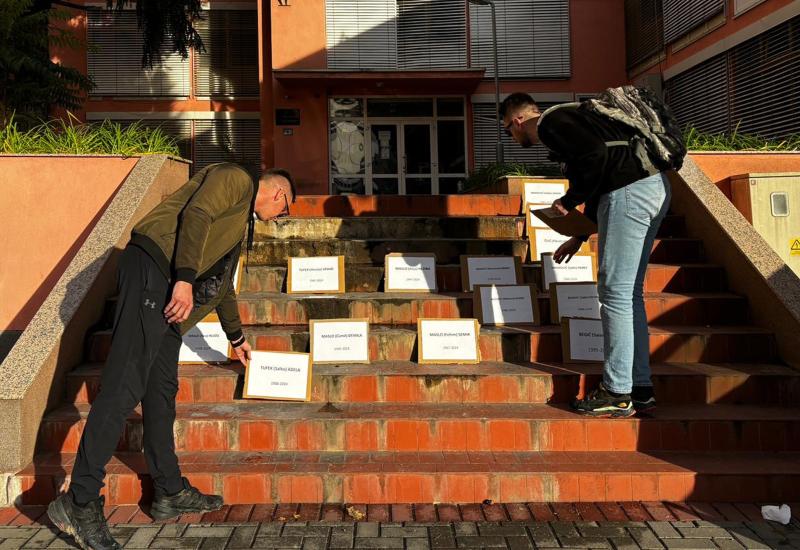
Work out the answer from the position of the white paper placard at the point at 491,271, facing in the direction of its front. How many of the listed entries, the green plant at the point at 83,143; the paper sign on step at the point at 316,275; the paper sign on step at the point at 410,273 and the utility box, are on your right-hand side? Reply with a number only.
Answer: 3

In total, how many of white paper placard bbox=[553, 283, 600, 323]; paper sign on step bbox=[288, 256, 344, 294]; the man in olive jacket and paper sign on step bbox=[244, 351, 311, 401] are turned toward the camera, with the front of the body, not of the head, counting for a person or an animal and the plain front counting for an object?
3

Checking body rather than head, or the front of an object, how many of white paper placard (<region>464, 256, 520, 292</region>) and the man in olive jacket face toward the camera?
1

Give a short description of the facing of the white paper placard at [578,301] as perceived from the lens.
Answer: facing the viewer

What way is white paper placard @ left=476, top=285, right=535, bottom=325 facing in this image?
toward the camera

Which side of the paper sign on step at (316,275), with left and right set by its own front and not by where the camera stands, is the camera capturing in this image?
front

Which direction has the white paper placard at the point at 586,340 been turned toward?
toward the camera

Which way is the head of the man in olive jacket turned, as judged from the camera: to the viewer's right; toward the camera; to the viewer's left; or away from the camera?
to the viewer's right

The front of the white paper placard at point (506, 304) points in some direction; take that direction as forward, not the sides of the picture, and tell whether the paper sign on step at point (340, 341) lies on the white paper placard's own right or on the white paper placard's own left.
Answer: on the white paper placard's own right

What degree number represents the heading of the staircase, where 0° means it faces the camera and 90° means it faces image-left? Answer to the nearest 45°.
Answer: approximately 0°

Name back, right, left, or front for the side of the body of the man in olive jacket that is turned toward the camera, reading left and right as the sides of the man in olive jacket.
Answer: right
